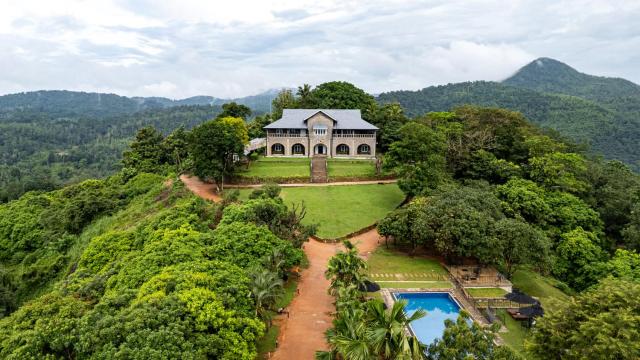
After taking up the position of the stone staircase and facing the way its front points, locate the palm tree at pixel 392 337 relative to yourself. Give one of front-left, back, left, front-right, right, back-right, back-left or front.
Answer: front

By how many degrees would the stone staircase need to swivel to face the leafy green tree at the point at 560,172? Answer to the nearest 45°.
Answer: approximately 90° to its left

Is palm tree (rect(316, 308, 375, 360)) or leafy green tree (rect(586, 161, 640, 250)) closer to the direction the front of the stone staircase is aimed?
the palm tree

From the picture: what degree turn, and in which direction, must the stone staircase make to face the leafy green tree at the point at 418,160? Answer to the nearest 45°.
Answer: approximately 45° to its left

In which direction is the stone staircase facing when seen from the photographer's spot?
facing the viewer

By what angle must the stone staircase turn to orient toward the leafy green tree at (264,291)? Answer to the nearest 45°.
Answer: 0° — it already faces it

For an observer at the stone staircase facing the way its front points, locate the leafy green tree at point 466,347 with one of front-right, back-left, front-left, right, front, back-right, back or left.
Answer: front

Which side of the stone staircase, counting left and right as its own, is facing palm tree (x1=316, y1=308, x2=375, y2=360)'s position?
front

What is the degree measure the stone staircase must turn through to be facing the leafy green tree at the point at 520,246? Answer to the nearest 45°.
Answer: approximately 45° to its left

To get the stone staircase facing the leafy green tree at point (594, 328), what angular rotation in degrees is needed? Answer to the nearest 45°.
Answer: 0° — it already faces it

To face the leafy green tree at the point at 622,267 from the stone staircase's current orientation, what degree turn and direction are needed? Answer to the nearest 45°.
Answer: approximately 45° to its left

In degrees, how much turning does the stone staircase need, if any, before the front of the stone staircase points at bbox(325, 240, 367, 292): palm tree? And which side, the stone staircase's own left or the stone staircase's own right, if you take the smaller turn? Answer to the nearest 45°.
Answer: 0° — it already faces it

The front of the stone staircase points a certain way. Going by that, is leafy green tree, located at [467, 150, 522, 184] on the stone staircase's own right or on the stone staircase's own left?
on the stone staircase's own left
